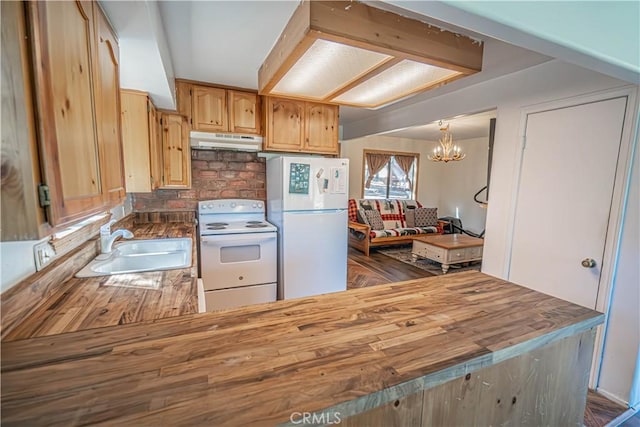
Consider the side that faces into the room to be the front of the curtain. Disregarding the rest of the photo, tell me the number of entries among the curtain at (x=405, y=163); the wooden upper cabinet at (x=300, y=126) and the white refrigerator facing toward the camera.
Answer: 3

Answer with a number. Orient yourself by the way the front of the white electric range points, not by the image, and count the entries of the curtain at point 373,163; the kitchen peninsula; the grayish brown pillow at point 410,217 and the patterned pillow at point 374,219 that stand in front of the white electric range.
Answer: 1

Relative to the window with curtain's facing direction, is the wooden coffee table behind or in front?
in front

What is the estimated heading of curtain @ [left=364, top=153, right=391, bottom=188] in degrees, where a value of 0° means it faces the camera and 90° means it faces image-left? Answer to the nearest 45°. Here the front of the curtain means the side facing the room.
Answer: approximately 0°

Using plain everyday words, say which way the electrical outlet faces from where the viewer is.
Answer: facing the viewer and to the right of the viewer

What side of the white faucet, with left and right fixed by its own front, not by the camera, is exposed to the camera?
right

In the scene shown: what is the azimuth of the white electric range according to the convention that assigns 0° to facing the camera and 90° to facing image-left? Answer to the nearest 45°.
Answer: approximately 0°

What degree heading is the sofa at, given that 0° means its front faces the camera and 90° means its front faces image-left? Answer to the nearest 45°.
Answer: approximately 315°

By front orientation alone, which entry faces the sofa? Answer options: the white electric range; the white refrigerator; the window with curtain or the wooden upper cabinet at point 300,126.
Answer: the window with curtain
